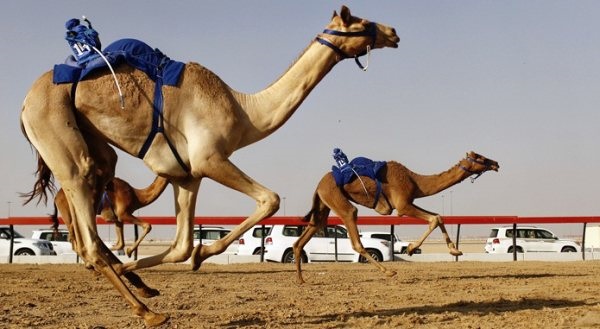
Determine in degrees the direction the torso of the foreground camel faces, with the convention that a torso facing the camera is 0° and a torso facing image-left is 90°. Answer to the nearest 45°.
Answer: approximately 270°

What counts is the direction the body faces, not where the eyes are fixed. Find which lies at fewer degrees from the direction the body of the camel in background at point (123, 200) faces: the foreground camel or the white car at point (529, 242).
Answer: the white car

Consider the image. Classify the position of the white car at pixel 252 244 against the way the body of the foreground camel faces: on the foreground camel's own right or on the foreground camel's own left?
on the foreground camel's own left

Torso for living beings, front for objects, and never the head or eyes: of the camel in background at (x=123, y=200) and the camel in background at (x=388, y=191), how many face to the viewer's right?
2

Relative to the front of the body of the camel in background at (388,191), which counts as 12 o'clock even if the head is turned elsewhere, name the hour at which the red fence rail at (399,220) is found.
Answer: The red fence rail is roughly at 9 o'clock from the camel in background.

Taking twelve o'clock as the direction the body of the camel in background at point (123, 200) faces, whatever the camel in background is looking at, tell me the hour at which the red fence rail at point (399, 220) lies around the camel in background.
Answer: The red fence rail is roughly at 11 o'clock from the camel in background.

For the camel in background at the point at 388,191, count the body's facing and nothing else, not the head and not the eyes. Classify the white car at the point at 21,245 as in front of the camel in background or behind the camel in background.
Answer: behind

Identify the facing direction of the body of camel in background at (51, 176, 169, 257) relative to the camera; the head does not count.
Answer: to the viewer's right

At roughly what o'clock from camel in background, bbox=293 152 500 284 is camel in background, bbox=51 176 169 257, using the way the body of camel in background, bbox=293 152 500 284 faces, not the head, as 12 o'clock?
camel in background, bbox=51 176 169 257 is roughly at 6 o'clock from camel in background, bbox=293 152 500 284.

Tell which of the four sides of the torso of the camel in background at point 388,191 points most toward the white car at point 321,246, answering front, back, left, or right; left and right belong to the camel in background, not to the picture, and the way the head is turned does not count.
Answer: left

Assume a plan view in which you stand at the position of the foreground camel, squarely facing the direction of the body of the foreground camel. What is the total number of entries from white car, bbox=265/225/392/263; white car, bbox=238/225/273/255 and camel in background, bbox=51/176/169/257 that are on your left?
3

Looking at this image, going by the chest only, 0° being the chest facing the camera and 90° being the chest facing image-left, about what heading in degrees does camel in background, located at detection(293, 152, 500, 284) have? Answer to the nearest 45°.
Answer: approximately 270°
